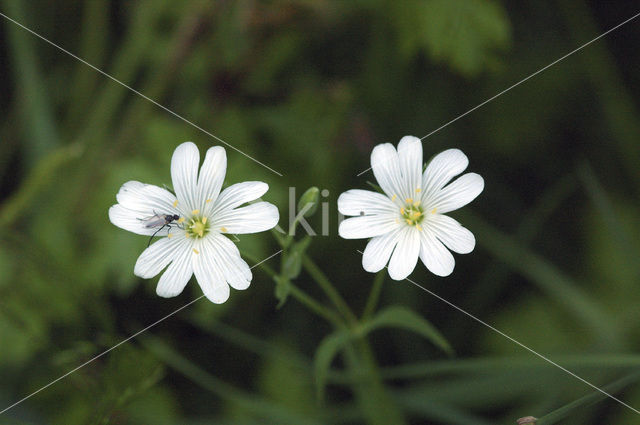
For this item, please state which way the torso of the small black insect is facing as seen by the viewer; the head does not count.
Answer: to the viewer's right

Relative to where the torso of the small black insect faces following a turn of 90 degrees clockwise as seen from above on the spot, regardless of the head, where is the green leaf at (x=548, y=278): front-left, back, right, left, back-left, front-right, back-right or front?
left

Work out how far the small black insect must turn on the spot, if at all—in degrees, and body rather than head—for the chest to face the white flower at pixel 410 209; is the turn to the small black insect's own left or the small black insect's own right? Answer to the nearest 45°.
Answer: approximately 45° to the small black insect's own right
